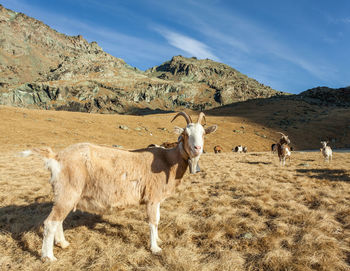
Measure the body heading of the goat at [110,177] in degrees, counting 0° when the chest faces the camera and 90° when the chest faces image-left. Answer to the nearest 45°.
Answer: approximately 270°
